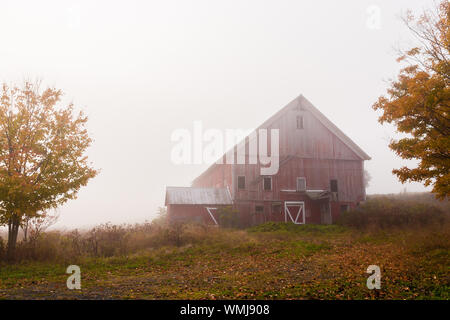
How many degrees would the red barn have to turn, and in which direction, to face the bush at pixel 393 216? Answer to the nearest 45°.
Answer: approximately 45° to its left

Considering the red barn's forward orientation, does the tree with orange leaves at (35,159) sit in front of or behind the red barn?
in front

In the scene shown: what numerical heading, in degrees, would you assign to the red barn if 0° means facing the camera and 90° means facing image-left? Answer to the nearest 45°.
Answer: approximately 0°
